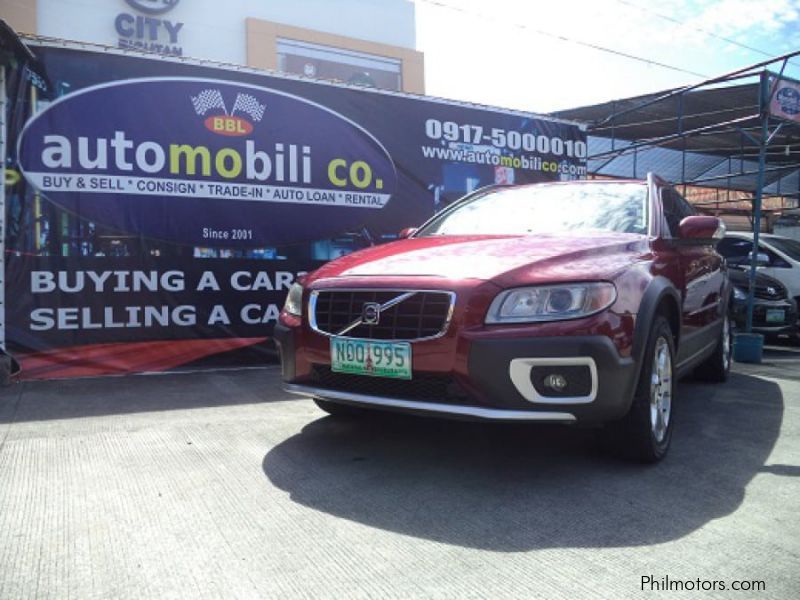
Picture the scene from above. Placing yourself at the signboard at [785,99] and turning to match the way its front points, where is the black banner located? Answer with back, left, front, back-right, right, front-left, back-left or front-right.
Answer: front-right

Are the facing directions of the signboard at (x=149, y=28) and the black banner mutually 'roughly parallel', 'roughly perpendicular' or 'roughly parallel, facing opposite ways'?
roughly parallel

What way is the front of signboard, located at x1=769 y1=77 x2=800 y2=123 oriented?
toward the camera

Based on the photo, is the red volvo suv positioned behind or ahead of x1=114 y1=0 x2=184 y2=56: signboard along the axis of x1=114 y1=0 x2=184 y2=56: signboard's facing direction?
ahead

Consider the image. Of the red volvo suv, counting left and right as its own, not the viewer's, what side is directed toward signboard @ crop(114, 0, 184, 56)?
right

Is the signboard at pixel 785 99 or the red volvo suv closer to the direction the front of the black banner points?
the red volvo suv

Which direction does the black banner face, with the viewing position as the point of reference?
facing the viewer and to the right of the viewer

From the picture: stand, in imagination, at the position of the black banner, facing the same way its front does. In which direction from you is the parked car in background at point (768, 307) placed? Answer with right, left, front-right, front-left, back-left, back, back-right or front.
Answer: front-left

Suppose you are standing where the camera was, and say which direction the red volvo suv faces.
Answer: facing the viewer and to the left of the viewer

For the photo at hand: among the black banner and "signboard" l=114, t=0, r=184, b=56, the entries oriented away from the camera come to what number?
0

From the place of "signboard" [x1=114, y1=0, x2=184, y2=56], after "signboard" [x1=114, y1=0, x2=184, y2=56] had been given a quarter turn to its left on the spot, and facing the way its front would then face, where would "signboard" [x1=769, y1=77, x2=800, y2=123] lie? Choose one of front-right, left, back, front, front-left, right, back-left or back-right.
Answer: right

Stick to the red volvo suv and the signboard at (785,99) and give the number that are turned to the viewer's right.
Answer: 0
